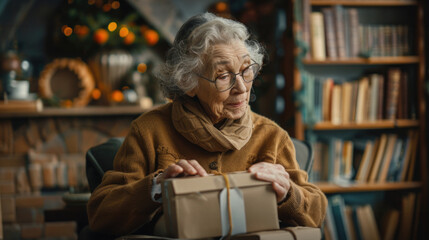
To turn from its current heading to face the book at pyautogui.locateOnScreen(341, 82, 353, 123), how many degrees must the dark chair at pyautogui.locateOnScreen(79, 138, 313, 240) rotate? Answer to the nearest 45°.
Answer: approximately 135° to its left

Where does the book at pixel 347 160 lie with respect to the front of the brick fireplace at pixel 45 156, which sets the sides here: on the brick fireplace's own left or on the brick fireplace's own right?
on the brick fireplace's own left

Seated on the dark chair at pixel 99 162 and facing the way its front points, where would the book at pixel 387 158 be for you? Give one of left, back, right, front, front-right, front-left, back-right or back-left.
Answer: back-left

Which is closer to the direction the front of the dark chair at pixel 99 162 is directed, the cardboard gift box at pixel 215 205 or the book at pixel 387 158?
the cardboard gift box

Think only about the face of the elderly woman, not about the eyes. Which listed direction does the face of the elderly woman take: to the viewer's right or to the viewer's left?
to the viewer's right
